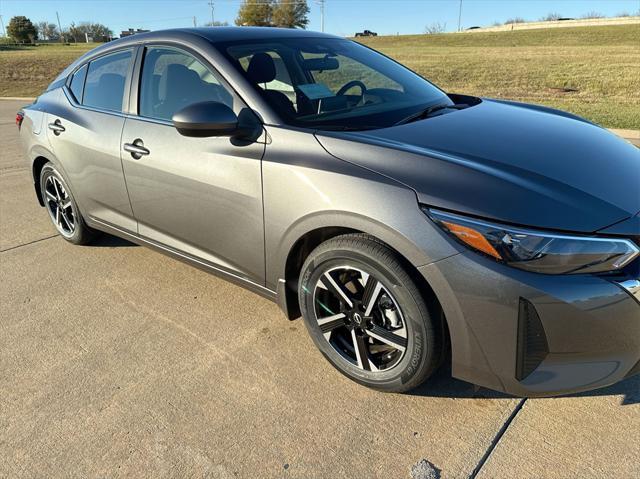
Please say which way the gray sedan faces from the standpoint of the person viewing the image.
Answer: facing the viewer and to the right of the viewer
